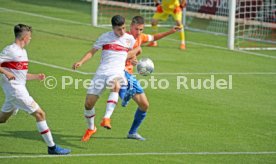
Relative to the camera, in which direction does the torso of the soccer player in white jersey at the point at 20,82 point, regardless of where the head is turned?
to the viewer's right

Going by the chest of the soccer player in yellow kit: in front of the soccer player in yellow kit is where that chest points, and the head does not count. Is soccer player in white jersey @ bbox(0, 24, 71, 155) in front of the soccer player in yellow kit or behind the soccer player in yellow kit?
in front

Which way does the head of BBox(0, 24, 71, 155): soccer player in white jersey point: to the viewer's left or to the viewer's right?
to the viewer's right

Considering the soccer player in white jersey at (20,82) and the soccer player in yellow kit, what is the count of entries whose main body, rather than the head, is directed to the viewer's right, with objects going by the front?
1

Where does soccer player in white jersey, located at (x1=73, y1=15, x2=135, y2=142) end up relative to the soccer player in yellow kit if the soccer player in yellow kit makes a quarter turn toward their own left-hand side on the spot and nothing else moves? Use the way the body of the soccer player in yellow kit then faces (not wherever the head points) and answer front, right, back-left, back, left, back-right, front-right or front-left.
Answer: right

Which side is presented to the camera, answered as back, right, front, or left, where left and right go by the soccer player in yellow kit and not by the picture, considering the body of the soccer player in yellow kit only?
front

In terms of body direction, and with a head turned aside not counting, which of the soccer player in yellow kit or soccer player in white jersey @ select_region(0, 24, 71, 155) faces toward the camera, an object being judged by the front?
the soccer player in yellow kit

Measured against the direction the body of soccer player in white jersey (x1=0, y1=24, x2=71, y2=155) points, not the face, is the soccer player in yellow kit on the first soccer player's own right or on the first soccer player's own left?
on the first soccer player's own left
